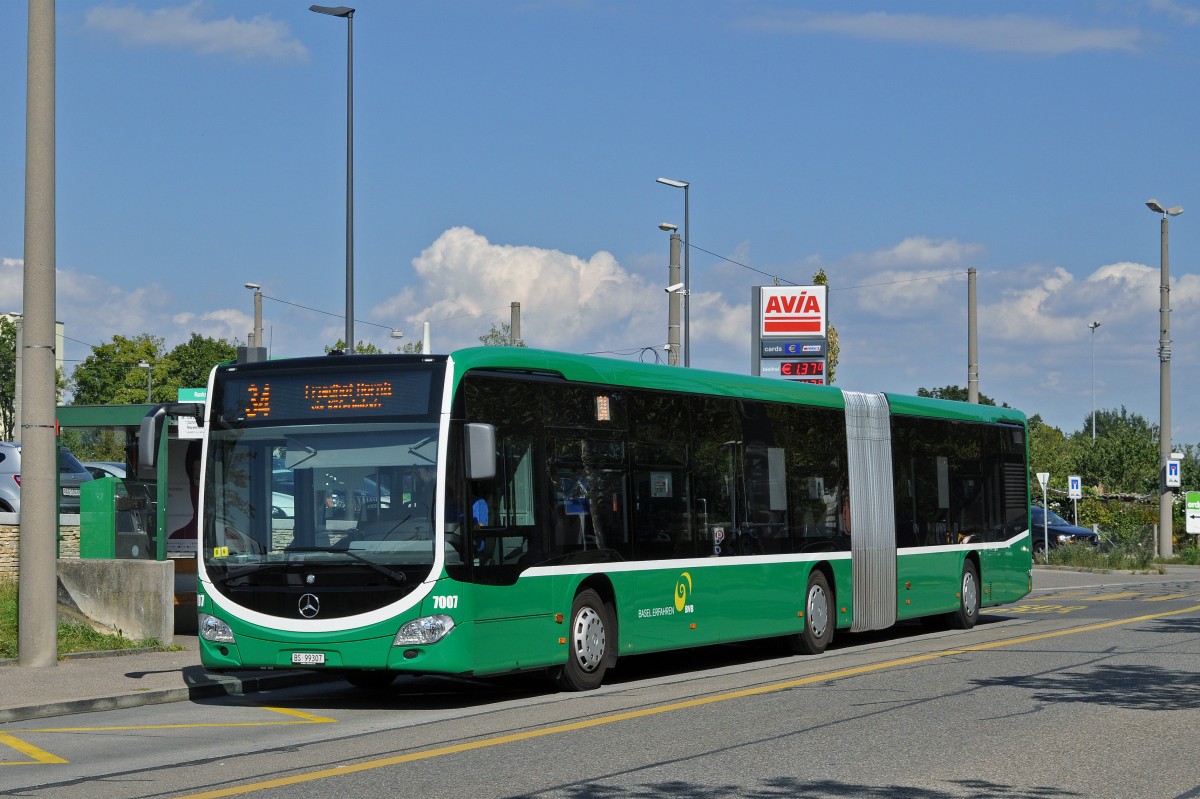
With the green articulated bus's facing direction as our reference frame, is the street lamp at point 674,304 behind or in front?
behind

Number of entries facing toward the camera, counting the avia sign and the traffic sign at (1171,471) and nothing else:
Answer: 2

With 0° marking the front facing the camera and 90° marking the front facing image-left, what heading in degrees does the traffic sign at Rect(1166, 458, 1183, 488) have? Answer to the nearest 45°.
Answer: approximately 0°

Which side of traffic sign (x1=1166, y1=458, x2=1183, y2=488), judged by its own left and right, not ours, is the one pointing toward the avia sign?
right

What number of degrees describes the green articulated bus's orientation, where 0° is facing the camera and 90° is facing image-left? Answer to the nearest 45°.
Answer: approximately 45°

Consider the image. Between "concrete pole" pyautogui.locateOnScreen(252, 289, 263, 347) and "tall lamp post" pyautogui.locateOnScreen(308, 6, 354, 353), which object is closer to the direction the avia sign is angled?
the tall lamp post

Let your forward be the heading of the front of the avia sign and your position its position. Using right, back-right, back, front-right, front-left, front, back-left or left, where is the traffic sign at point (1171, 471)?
left

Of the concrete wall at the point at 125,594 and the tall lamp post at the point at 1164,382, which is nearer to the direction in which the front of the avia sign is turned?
the concrete wall
